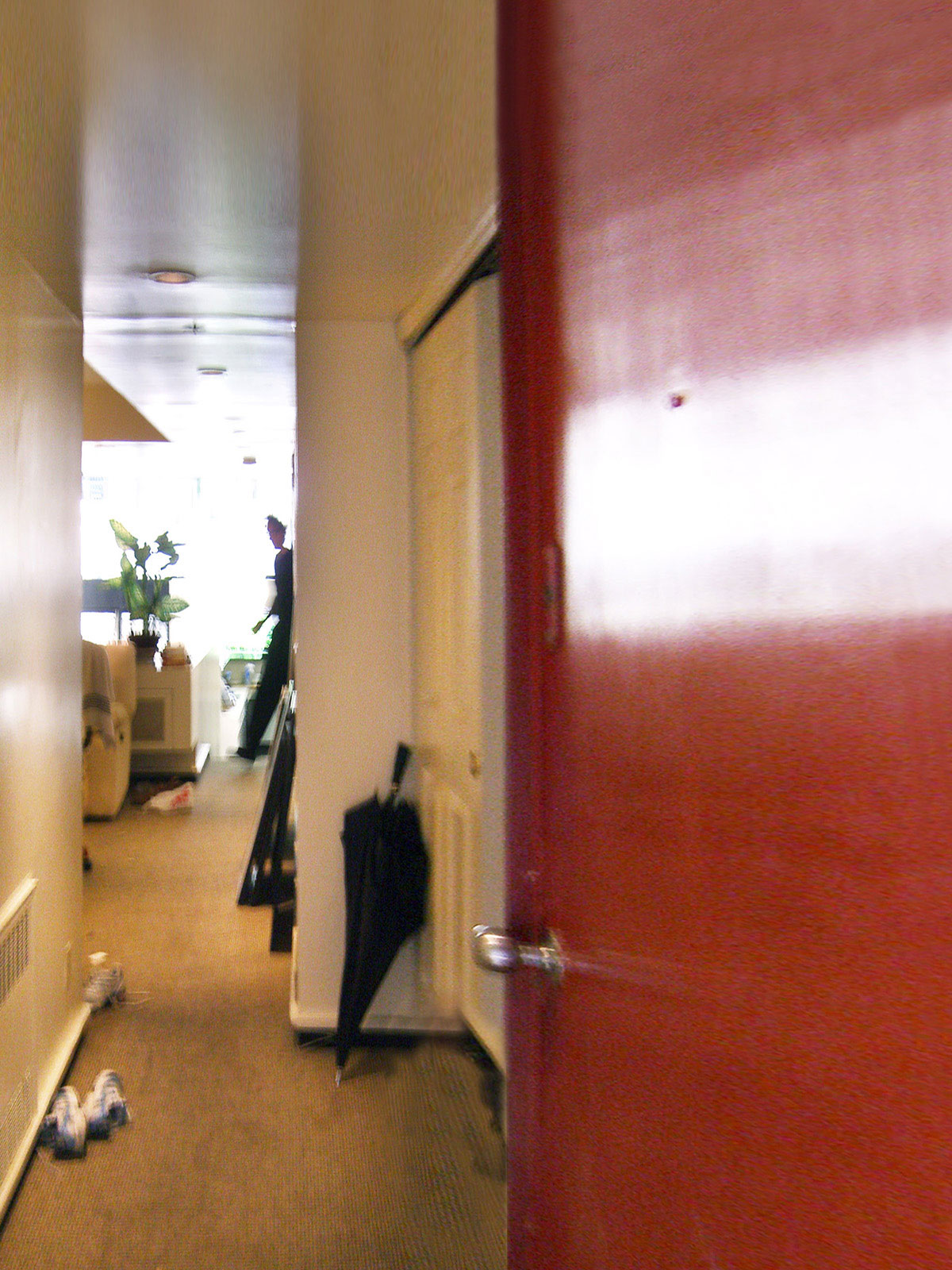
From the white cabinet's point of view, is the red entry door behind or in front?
in front

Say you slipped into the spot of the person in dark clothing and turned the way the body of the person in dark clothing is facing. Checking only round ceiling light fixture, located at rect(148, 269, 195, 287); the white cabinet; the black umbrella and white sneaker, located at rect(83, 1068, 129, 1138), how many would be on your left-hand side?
3

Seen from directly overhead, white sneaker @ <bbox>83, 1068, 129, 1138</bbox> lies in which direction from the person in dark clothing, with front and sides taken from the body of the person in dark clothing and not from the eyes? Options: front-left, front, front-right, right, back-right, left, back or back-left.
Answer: left

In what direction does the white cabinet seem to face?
toward the camera

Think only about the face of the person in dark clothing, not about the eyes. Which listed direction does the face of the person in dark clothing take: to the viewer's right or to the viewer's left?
to the viewer's left

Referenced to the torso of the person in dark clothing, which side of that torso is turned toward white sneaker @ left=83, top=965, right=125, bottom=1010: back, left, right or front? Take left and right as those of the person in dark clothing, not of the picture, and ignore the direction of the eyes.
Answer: left

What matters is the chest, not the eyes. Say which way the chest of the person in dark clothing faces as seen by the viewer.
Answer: to the viewer's left
